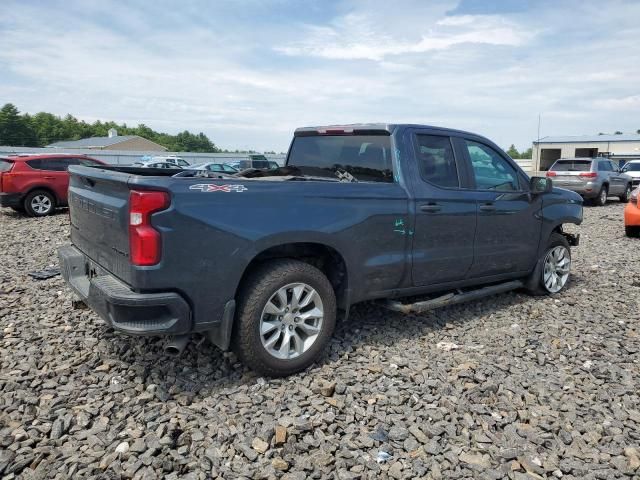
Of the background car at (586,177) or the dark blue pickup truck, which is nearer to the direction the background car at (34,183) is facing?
the background car

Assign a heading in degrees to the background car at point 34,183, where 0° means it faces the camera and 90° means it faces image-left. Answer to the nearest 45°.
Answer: approximately 225°

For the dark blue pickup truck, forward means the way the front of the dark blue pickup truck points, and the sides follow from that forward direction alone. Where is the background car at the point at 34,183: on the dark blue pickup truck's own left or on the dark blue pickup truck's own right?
on the dark blue pickup truck's own left

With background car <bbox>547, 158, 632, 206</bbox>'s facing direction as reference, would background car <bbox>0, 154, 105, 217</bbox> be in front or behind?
behind

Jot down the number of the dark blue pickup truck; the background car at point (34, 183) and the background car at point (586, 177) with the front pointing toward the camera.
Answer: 0

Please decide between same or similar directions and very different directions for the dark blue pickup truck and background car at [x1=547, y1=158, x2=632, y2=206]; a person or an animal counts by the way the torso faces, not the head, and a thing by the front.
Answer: same or similar directions

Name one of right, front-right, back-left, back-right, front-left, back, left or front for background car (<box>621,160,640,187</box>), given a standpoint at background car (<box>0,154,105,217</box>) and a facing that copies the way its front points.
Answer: front-right

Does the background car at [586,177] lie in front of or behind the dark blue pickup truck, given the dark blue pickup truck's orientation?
in front

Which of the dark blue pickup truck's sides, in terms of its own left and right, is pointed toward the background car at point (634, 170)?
front

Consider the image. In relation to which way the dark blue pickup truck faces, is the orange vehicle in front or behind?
in front

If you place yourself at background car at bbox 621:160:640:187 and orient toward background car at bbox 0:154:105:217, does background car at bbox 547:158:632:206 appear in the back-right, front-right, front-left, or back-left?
front-left

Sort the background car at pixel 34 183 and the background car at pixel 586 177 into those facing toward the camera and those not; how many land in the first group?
0

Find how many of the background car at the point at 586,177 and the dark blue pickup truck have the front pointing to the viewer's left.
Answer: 0

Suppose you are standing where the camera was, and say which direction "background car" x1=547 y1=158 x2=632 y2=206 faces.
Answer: facing away from the viewer and to the right of the viewer

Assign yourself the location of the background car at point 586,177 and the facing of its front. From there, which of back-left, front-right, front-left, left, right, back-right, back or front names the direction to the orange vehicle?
back-right

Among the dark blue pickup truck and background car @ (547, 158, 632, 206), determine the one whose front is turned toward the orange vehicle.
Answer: the dark blue pickup truck
